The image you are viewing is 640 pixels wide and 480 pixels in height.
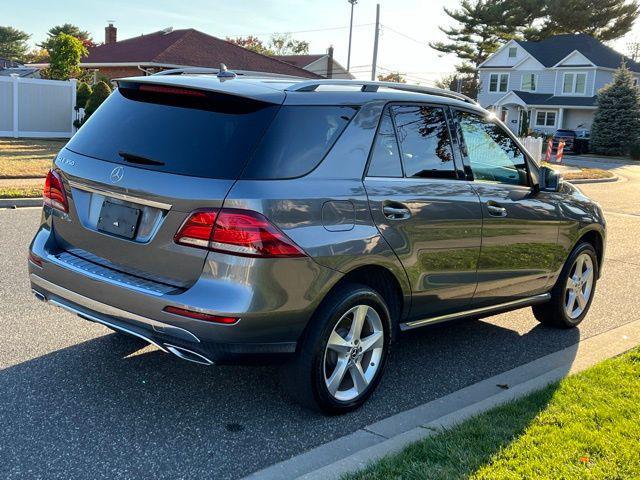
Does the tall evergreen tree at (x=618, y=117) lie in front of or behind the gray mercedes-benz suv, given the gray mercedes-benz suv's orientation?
in front

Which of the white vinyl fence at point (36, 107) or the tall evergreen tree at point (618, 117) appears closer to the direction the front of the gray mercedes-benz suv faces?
the tall evergreen tree

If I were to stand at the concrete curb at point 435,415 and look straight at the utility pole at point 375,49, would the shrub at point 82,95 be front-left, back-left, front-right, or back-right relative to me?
front-left

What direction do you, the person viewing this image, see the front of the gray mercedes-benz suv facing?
facing away from the viewer and to the right of the viewer

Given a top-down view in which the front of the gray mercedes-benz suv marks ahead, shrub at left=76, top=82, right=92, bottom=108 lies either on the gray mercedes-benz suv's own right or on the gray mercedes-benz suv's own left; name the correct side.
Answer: on the gray mercedes-benz suv's own left

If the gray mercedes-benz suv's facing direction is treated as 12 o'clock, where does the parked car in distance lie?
The parked car in distance is roughly at 11 o'clock from the gray mercedes-benz suv.

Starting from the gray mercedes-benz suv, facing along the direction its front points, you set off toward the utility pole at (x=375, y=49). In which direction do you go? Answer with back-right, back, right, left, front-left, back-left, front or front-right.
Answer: front-left

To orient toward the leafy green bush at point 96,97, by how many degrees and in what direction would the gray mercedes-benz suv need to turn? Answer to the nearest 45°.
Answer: approximately 45° to its left
